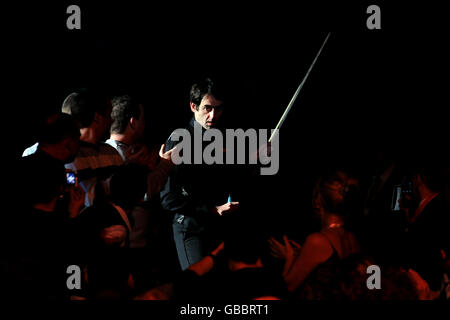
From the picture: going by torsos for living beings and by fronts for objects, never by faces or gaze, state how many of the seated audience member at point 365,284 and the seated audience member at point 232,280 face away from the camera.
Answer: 2

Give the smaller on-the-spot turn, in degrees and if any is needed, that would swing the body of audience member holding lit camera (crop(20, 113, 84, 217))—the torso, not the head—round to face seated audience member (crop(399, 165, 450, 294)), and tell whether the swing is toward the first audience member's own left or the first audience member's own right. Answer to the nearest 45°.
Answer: approximately 45° to the first audience member's own right

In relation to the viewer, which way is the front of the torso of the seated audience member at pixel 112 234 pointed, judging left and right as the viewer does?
facing away from the viewer and to the right of the viewer

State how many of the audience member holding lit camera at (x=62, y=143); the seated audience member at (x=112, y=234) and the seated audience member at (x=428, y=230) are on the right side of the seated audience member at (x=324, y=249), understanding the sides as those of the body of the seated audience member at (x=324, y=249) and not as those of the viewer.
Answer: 1

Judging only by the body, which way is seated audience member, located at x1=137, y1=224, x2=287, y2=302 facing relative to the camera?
away from the camera

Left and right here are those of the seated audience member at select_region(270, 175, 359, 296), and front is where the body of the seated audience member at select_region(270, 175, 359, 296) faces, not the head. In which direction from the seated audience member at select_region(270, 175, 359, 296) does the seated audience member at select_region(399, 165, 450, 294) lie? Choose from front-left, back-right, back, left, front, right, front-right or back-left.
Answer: right

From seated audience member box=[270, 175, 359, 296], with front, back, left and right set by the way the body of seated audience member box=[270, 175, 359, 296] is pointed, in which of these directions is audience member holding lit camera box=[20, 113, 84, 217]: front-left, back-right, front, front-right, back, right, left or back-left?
front-left

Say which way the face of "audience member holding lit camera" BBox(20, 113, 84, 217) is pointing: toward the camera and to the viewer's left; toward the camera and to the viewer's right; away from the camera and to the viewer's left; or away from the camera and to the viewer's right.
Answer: away from the camera and to the viewer's right

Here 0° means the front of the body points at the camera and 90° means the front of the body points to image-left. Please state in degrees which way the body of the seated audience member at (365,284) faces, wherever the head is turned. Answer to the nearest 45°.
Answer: approximately 180°

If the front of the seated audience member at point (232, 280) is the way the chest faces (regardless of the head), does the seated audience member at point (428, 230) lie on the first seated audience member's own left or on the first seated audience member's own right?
on the first seated audience member's own right

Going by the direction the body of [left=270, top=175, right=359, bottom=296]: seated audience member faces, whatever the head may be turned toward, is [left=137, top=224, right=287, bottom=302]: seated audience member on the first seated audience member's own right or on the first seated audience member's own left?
on the first seated audience member's own left

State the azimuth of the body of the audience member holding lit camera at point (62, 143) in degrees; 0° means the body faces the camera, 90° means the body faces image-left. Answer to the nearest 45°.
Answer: approximately 225°

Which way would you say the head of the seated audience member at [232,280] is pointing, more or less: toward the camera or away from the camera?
away from the camera

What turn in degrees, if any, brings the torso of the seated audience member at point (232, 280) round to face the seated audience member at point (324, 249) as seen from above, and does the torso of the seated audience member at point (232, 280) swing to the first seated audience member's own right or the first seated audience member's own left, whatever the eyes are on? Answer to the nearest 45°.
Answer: approximately 45° to the first seated audience member's own right

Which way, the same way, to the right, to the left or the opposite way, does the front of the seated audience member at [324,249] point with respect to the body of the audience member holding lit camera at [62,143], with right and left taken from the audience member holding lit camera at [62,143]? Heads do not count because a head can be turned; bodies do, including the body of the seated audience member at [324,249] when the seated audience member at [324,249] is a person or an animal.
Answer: to the left
